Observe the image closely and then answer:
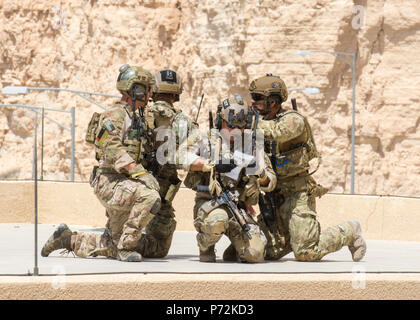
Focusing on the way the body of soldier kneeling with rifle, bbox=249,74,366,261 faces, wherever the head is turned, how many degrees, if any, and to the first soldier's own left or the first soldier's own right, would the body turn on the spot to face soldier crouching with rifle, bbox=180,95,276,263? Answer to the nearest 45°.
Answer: approximately 45° to the first soldier's own left

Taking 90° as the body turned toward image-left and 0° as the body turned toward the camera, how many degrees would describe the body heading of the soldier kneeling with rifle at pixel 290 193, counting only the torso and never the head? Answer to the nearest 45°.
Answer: approximately 90°

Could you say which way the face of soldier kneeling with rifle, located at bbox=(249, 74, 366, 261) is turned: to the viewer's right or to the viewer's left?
to the viewer's left
